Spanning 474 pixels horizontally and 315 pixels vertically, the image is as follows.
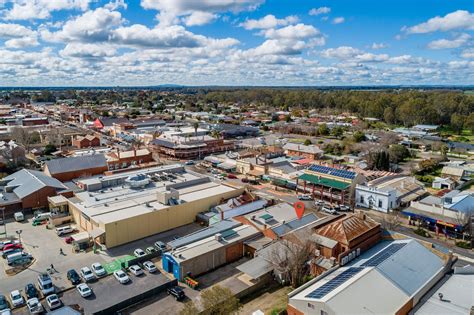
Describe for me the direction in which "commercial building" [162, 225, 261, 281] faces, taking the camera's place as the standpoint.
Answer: facing the viewer and to the left of the viewer

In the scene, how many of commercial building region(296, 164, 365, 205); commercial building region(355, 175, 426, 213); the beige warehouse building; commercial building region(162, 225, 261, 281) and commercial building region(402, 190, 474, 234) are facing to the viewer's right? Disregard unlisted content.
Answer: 0

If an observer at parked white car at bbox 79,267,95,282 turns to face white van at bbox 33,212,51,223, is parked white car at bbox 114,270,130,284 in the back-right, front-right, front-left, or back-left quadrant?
back-right

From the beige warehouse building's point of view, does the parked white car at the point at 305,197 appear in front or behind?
behind

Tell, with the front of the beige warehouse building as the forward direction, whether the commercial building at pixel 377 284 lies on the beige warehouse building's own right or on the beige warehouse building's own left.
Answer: on the beige warehouse building's own left

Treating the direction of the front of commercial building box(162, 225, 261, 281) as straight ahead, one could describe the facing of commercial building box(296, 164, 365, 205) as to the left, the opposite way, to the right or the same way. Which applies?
the same way

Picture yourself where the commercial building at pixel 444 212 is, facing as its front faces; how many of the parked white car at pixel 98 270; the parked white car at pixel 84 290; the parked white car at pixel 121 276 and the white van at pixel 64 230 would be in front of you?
4

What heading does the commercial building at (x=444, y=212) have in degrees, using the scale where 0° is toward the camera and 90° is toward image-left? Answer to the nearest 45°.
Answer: approximately 45°

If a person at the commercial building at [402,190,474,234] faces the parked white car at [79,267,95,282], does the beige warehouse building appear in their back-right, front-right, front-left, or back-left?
front-right

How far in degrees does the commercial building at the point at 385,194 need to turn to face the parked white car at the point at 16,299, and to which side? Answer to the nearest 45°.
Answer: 0° — it already faces it

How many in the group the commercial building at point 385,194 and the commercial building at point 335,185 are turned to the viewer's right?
0

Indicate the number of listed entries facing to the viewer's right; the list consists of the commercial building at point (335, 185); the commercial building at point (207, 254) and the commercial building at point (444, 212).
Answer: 0
